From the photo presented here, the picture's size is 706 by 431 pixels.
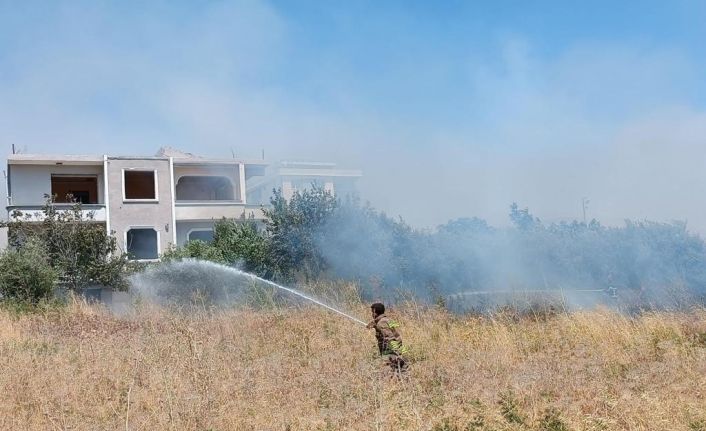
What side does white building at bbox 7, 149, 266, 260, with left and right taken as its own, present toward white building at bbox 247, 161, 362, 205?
left

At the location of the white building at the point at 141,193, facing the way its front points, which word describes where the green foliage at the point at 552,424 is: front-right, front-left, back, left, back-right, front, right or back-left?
front

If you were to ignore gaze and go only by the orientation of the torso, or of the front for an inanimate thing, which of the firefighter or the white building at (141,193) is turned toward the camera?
the white building

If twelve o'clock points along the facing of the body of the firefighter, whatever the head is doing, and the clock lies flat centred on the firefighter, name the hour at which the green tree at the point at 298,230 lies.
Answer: The green tree is roughly at 1 o'clock from the firefighter.

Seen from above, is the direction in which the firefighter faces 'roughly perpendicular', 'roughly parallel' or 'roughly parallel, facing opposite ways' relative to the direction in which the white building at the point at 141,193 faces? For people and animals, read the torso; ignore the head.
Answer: roughly perpendicular

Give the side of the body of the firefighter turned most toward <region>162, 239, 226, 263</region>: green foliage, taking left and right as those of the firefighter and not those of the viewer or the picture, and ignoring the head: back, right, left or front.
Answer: front

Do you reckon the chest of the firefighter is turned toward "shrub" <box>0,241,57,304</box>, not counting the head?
yes

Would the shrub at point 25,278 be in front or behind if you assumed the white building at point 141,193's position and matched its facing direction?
in front

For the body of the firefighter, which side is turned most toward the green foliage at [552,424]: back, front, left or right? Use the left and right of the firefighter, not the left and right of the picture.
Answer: back

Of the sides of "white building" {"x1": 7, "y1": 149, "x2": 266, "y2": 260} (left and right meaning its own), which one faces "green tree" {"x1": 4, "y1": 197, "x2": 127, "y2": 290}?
front

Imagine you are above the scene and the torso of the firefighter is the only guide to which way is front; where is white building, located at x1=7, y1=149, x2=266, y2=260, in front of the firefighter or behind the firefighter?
in front

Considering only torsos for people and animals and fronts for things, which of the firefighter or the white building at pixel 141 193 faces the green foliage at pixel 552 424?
the white building

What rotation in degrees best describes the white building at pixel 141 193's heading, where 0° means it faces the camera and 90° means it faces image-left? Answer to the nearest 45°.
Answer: approximately 0°

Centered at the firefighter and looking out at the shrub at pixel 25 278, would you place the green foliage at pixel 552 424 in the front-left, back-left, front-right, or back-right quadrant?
back-left

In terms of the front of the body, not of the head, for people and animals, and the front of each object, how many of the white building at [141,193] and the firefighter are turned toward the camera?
1

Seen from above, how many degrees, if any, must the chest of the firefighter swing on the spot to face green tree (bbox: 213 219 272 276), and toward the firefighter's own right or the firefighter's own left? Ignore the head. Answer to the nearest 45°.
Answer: approximately 45° to the firefighter's own right

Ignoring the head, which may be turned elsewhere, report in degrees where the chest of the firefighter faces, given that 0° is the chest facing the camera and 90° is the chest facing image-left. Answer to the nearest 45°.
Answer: approximately 135°
